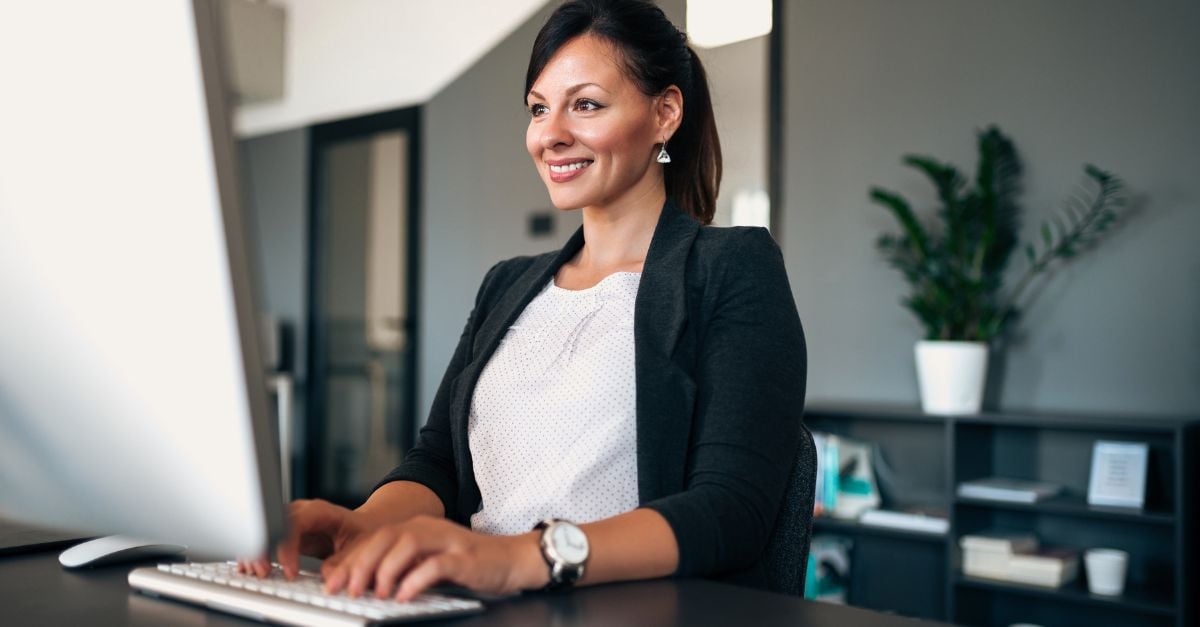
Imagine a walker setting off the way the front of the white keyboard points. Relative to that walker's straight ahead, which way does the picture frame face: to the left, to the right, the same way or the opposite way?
the opposite way

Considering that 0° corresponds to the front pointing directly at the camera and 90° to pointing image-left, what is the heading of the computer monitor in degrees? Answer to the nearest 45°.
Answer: approximately 225°

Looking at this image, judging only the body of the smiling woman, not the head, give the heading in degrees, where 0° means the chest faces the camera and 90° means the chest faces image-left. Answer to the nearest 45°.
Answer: approximately 45°

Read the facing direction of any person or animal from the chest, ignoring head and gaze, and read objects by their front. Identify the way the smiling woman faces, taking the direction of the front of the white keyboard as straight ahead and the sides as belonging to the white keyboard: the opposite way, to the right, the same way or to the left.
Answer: the opposite way

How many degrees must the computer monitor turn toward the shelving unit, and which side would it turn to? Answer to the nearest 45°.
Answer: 0° — it already faces it

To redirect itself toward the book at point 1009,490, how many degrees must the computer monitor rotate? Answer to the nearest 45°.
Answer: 0° — it already faces it

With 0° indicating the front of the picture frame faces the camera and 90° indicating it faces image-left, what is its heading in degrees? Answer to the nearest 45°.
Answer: approximately 0°

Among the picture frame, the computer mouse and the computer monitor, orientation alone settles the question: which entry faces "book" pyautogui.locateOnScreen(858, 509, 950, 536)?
the computer monitor

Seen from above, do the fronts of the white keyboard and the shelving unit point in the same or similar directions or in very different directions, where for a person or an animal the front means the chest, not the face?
very different directions

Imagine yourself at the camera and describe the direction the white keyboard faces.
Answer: facing away from the viewer and to the right of the viewer

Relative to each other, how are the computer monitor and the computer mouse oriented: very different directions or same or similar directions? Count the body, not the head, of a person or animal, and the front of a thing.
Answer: very different directions

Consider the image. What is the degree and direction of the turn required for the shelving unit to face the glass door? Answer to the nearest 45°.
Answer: approximately 135° to its right
